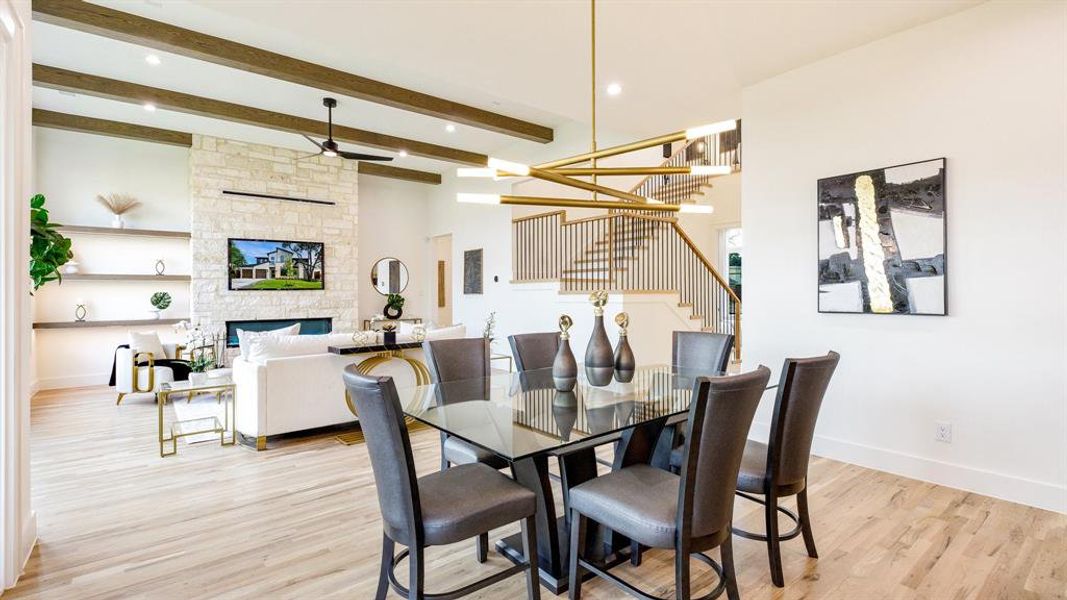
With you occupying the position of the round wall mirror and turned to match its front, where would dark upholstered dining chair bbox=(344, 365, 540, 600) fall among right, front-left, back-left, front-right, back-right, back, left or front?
front

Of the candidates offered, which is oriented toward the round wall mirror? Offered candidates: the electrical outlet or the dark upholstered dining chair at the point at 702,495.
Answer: the dark upholstered dining chair

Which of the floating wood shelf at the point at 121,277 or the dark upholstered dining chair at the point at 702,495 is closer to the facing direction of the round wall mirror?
the dark upholstered dining chair

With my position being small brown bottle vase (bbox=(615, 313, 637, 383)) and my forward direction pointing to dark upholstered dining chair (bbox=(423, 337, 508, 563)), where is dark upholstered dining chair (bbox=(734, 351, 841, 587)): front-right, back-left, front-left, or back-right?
back-left

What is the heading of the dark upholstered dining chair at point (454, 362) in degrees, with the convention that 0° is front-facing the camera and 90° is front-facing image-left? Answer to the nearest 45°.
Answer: approximately 315°

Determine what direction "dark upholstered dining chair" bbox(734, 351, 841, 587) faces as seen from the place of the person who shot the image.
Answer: facing away from the viewer and to the left of the viewer

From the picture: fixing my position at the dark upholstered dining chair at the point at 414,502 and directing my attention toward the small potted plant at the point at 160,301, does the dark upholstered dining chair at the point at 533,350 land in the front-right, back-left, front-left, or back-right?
front-right

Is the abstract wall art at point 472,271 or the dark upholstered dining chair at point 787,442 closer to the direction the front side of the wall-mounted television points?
the dark upholstered dining chair

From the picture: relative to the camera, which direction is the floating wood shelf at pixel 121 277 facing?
toward the camera

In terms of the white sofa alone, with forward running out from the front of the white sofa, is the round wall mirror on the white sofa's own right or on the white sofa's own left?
on the white sofa's own right

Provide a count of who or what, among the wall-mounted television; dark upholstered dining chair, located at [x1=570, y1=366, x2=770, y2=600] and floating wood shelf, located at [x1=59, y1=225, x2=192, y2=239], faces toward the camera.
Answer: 2

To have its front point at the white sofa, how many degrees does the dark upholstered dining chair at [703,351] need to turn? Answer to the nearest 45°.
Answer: approximately 45° to its right

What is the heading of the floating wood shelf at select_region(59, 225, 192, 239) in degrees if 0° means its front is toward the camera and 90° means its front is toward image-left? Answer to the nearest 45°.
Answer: approximately 0°

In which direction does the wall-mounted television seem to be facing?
toward the camera

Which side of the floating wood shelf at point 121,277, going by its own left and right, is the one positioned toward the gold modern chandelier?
front

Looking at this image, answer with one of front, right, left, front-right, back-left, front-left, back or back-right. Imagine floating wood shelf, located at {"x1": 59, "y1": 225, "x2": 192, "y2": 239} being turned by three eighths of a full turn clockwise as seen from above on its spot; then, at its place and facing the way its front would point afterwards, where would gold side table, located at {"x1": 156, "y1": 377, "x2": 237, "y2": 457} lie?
back-left

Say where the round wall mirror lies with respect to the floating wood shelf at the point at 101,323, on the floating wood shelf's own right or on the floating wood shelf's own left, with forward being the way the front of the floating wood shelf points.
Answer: on the floating wood shelf's own left
